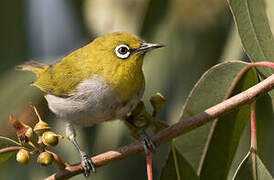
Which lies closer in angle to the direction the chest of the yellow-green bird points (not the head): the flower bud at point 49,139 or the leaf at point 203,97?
the leaf

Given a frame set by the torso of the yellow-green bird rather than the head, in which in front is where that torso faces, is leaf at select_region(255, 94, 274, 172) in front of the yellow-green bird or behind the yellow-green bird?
in front

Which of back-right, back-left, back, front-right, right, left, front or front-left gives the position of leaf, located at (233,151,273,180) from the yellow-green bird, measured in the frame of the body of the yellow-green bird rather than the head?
front-left

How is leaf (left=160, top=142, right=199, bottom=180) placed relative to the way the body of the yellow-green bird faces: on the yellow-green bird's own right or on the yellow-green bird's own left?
on the yellow-green bird's own left

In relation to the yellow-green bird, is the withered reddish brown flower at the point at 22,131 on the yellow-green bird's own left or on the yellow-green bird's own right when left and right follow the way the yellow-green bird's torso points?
on the yellow-green bird's own right

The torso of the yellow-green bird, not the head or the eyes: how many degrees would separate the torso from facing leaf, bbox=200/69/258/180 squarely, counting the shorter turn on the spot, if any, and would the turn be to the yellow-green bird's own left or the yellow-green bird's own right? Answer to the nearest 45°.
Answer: approximately 45° to the yellow-green bird's own left

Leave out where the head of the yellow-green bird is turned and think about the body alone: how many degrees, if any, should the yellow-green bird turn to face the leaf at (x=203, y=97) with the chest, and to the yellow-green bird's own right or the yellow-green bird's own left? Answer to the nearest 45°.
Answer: approximately 45° to the yellow-green bird's own left

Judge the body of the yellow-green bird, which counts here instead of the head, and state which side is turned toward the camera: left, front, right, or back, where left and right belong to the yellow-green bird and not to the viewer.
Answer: right

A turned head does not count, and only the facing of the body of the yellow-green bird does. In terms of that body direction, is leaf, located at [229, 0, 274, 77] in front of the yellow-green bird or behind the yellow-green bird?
in front
